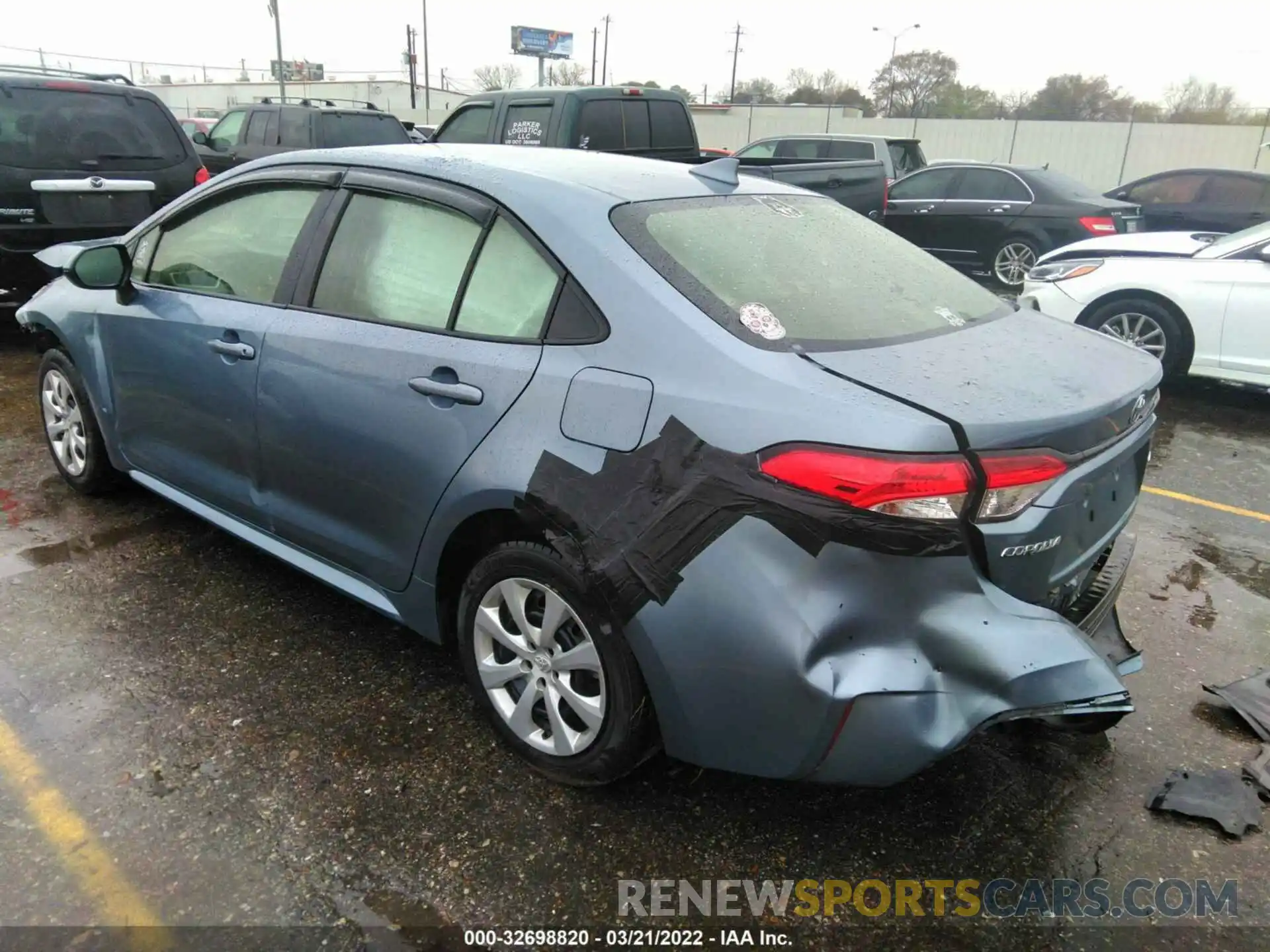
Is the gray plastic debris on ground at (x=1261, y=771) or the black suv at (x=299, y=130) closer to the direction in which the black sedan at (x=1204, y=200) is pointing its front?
the black suv

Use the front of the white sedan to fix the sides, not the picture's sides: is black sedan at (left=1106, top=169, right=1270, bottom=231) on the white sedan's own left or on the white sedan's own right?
on the white sedan's own right

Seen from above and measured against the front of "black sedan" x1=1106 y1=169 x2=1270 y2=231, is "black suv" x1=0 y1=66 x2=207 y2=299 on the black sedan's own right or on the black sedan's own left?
on the black sedan's own left

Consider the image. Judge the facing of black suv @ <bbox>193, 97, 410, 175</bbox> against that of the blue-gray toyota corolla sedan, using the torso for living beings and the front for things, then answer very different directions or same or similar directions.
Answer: same or similar directions

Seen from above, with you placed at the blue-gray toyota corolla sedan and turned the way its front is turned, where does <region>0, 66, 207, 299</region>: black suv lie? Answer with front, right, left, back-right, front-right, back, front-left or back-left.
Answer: front

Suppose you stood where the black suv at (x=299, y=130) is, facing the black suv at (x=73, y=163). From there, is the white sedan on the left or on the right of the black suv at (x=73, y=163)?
left

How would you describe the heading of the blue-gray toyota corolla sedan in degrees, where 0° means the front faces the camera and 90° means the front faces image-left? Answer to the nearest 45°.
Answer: approximately 135°

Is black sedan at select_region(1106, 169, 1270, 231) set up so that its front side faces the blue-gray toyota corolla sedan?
no

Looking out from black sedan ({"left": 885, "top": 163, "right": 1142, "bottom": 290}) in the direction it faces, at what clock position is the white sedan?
The white sedan is roughly at 7 o'clock from the black sedan.

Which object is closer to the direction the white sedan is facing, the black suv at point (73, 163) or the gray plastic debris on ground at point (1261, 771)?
the black suv

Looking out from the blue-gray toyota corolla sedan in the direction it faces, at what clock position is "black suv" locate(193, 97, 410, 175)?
The black suv is roughly at 1 o'clock from the blue-gray toyota corolla sedan.

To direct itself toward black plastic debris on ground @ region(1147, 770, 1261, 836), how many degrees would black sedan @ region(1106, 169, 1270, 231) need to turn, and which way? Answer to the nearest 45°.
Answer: approximately 90° to its left

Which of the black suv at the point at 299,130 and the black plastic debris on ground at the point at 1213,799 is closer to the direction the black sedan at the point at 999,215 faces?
the black suv

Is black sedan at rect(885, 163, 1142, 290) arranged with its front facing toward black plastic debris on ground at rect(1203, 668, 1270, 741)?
no

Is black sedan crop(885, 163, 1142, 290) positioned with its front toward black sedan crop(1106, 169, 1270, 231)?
no

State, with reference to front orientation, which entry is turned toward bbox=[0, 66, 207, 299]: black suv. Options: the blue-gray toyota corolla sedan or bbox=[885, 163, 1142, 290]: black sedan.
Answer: the blue-gray toyota corolla sedan

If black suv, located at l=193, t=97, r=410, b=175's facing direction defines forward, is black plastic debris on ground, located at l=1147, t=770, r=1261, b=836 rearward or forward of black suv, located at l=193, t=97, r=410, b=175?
rearward

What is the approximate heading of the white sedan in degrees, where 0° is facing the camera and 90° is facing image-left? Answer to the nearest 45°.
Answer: approximately 90°
